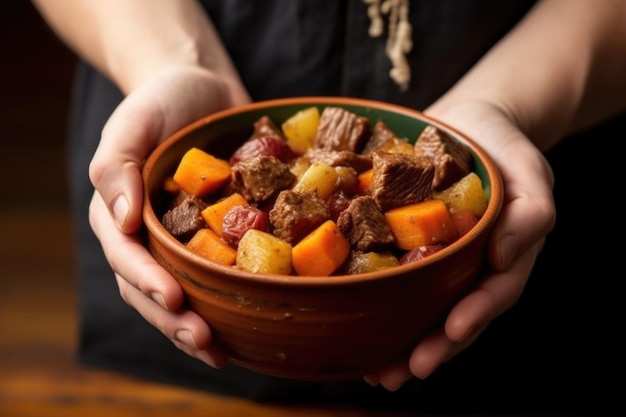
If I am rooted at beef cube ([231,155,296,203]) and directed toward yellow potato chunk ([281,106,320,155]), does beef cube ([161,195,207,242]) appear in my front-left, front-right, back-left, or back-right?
back-left

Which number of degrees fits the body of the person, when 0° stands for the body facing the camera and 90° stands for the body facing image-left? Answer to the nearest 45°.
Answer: approximately 0°
